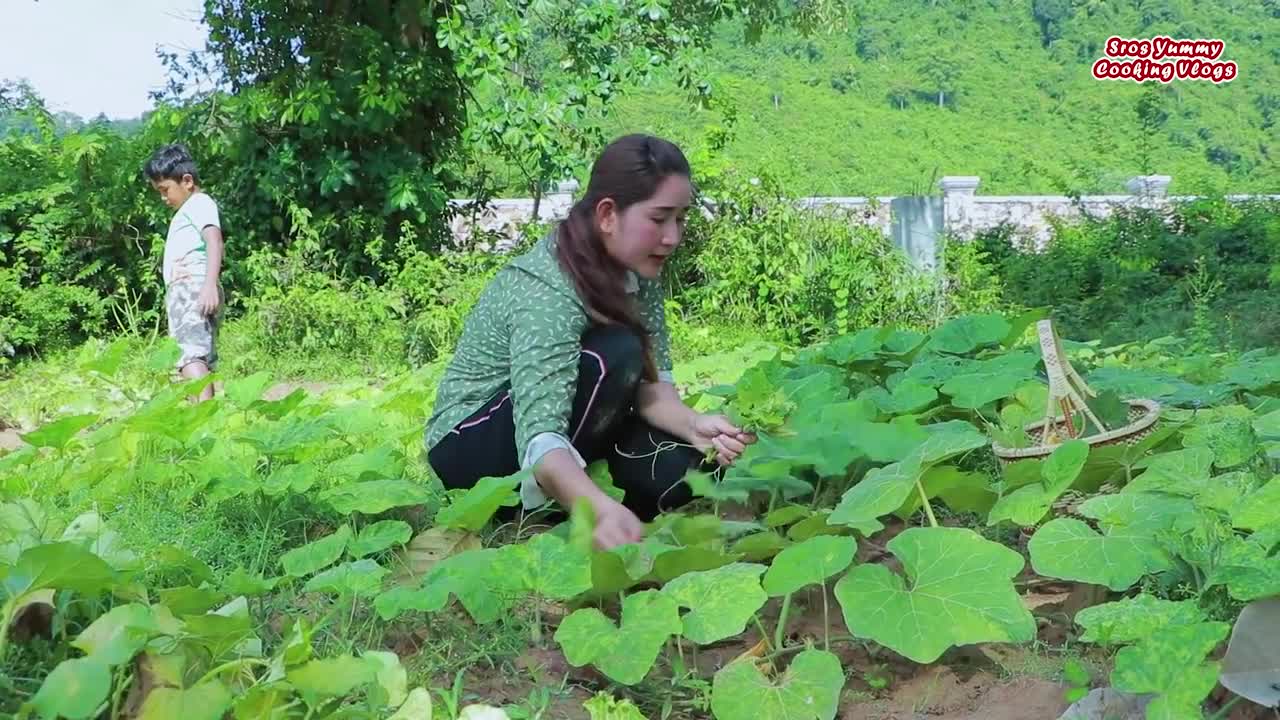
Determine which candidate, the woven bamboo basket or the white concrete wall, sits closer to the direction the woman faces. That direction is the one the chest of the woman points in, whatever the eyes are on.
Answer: the woven bamboo basket

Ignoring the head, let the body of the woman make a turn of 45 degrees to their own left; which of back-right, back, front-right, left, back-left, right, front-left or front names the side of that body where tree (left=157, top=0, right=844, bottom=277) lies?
left

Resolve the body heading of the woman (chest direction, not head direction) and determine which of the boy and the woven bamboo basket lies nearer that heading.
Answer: the woven bamboo basket

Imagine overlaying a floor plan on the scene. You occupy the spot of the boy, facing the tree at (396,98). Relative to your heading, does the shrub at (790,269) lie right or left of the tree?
right

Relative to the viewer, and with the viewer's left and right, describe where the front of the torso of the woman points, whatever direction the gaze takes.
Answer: facing the viewer and to the right of the viewer

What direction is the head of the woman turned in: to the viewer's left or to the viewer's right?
to the viewer's right

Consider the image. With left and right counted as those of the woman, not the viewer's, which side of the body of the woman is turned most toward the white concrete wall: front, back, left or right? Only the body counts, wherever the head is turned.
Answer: left

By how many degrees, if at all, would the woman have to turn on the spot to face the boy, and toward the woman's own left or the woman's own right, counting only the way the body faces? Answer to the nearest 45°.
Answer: approximately 180°
